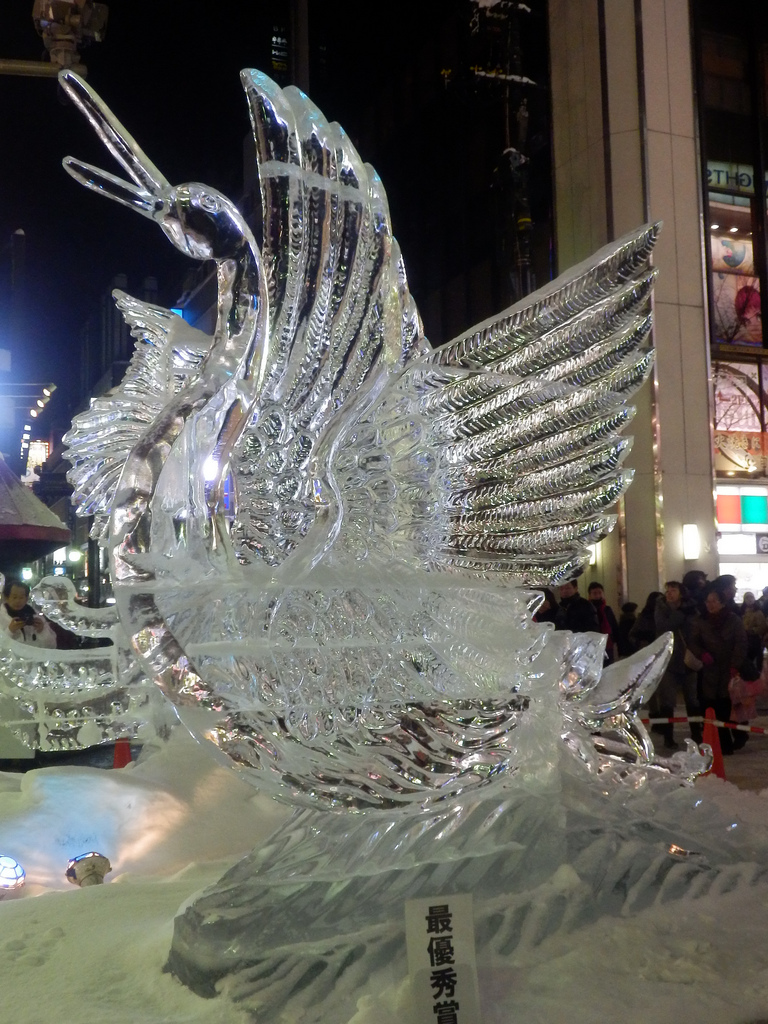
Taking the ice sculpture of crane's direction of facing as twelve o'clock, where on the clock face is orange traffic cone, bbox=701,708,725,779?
The orange traffic cone is roughly at 4 o'clock from the ice sculpture of crane.

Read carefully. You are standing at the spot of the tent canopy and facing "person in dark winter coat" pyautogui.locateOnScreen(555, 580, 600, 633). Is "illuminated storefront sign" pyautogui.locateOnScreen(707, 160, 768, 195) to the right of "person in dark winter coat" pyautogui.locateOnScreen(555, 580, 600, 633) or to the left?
left

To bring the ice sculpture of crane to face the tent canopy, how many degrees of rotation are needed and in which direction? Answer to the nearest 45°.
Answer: approximately 45° to its right

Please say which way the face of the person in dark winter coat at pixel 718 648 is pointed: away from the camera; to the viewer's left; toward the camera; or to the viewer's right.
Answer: toward the camera

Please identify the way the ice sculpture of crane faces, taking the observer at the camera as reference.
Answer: facing to the left of the viewer

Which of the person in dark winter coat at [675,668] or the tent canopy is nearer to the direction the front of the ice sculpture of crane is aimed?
the tent canopy

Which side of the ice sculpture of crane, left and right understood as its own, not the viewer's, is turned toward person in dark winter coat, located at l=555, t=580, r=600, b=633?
right

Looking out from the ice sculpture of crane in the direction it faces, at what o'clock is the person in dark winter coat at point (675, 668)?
The person in dark winter coat is roughly at 4 o'clock from the ice sculpture of crane.
